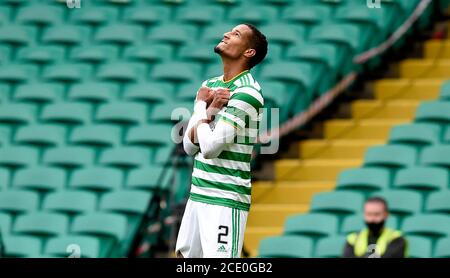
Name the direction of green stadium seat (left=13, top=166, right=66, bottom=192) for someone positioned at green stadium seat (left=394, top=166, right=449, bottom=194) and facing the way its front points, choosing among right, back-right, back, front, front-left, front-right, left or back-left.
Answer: right

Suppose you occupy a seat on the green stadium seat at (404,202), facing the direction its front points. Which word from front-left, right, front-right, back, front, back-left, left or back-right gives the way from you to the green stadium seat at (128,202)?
right

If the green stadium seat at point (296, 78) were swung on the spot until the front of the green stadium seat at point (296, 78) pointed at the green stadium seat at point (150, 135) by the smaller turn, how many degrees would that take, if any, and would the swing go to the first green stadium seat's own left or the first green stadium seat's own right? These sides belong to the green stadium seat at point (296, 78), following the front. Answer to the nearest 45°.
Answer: approximately 45° to the first green stadium seat's own right

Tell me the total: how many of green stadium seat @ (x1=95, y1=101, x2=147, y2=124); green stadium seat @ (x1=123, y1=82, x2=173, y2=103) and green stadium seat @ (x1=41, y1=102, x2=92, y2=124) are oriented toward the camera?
3

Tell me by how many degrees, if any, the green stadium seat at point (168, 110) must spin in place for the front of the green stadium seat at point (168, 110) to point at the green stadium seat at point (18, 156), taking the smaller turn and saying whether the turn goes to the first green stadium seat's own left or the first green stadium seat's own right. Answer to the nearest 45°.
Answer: approximately 90° to the first green stadium seat's own right

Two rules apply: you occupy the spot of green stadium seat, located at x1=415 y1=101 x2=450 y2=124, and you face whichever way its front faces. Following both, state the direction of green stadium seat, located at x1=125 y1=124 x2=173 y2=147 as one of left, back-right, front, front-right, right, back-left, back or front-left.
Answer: right

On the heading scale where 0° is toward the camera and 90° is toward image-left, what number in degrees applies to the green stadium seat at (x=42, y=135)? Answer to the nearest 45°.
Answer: approximately 0°
